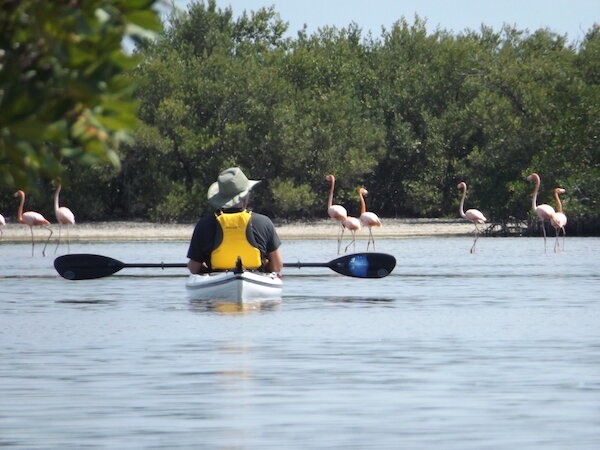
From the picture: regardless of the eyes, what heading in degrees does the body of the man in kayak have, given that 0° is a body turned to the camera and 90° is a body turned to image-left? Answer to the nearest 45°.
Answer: approximately 180°

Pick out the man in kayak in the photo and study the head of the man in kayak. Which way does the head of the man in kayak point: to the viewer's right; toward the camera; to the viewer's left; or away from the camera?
away from the camera
